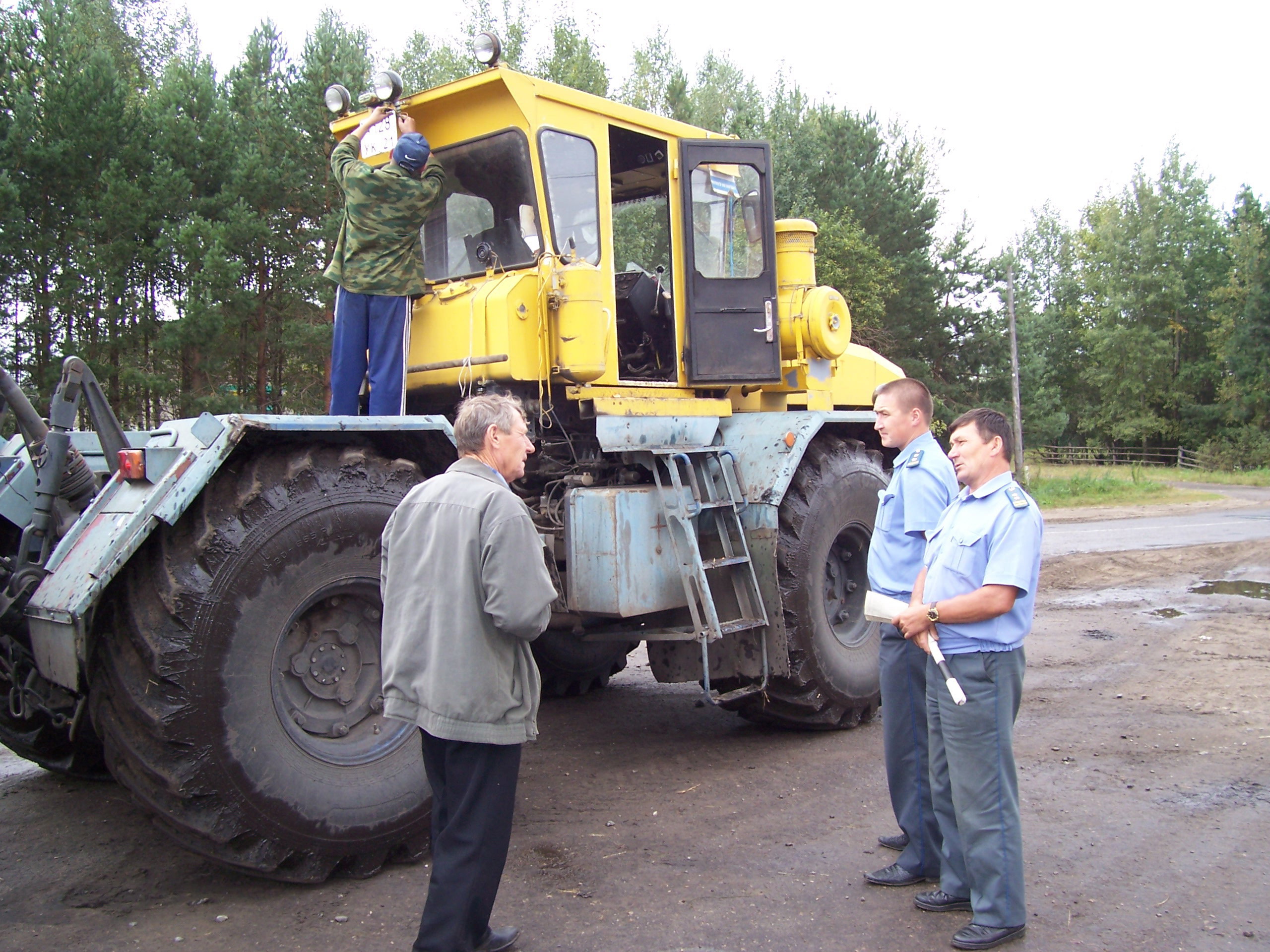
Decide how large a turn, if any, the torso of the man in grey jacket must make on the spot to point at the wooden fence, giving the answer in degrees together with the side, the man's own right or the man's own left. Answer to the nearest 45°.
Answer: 0° — they already face it

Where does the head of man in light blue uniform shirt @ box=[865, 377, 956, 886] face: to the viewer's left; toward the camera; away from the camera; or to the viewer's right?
to the viewer's left

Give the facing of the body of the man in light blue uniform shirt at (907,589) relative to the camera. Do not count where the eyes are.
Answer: to the viewer's left

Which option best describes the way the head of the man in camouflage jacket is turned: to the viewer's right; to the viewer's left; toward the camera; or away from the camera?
away from the camera

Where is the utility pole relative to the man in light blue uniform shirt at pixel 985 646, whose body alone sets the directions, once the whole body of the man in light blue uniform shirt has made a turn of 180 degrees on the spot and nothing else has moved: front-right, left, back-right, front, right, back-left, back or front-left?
front-left

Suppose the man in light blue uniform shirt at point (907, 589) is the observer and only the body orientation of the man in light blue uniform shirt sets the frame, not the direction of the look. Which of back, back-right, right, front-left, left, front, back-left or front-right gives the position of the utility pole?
right

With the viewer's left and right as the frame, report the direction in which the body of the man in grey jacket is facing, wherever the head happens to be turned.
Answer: facing away from the viewer and to the right of the viewer

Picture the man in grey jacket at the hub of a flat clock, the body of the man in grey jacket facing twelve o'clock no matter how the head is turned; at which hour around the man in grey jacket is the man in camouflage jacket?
The man in camouflage jacket is roughly at 10 o'clock from the man in grey jacket.

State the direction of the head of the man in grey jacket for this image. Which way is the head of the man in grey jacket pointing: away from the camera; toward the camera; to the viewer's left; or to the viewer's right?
to the viewer's right

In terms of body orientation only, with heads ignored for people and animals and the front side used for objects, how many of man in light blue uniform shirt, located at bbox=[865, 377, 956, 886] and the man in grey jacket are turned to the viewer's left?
1

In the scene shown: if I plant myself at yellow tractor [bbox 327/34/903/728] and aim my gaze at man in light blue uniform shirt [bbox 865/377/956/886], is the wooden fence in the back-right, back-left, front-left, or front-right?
back-left

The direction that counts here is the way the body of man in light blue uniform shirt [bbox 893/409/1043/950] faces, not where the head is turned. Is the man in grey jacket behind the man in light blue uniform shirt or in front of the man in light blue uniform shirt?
in front

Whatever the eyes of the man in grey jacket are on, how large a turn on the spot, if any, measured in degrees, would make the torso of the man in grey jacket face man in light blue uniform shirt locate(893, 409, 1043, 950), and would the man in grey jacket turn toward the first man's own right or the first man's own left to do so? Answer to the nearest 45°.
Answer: approximately 45° to the first man's own right

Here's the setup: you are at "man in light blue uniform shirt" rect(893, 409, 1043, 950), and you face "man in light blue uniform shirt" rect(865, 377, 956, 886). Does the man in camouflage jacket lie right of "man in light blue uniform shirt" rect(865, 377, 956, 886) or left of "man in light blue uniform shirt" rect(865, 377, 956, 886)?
left

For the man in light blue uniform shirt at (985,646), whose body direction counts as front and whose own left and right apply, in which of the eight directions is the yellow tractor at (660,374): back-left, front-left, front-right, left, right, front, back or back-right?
right

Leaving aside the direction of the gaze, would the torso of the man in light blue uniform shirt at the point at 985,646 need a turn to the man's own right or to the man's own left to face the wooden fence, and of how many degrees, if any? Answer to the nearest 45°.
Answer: approximately 135° to the man's own right
